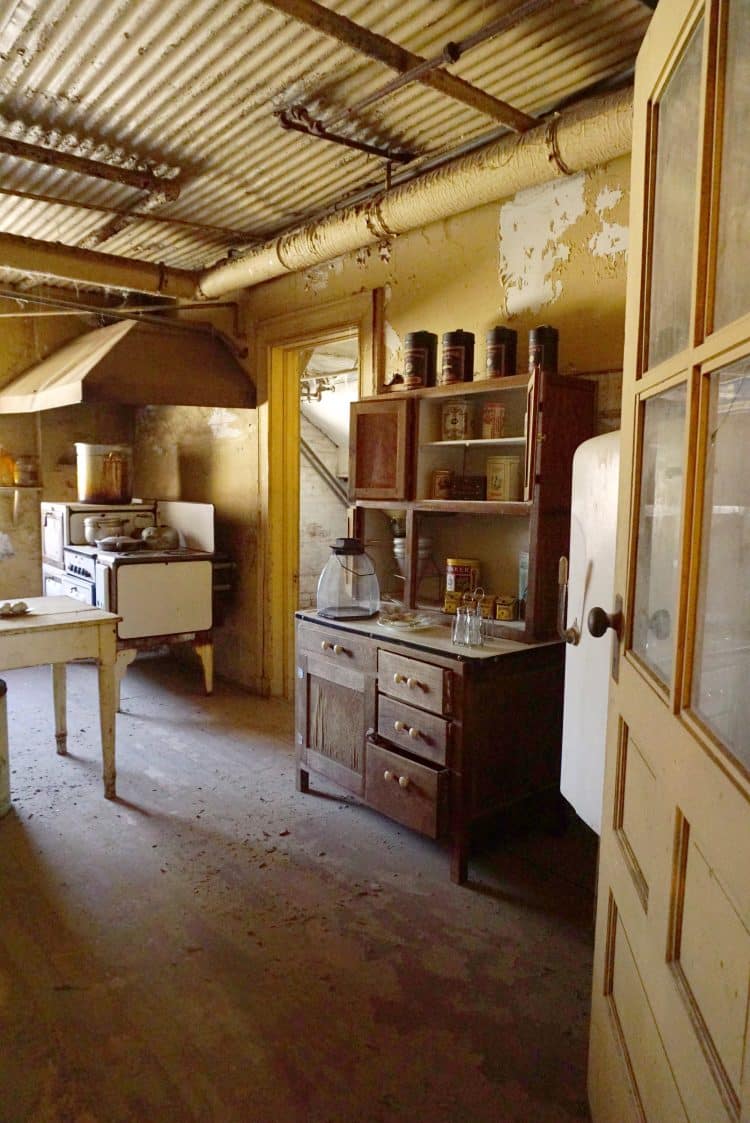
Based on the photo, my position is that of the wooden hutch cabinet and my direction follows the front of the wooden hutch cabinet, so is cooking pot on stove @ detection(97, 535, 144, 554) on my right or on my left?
on my right

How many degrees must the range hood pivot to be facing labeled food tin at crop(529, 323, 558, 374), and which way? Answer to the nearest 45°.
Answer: approximately 90° to its left

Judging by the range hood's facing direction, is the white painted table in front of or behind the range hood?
in front

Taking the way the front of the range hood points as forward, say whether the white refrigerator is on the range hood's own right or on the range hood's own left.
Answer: on the range hood's own left

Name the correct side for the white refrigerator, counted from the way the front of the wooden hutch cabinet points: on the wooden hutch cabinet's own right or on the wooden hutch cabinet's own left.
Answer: on the wooden hutch cabinet's own left

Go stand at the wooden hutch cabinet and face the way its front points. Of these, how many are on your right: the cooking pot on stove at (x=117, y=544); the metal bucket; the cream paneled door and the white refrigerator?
2

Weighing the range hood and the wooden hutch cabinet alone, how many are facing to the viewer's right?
0

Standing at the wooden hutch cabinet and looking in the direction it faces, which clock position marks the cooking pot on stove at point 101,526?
The cooking pot on stove is roughly at 3 o'clock from the wooden hutch cabinet.

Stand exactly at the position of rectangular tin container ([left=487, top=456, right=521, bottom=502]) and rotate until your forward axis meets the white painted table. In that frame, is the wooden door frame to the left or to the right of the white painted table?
right

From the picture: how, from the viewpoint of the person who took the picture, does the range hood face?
facing the viewer and to the left of the viewer

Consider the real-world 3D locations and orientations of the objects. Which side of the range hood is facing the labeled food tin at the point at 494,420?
left

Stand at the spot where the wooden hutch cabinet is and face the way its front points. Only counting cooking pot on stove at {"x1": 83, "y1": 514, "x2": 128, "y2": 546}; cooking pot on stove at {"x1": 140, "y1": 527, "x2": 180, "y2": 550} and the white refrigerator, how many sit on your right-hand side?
2
